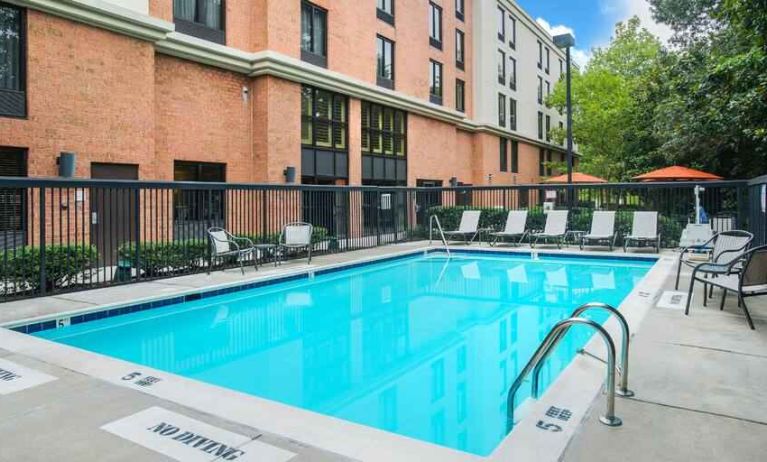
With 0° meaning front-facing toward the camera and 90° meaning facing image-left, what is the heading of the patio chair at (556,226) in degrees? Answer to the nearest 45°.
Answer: approximately 45°

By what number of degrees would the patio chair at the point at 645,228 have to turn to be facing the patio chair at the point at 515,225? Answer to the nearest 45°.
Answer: approximately 90° to its right

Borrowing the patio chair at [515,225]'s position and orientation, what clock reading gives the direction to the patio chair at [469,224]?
the patio chair at [469,224] is roughly at 2 o'clock from the patio chair at [515,225].

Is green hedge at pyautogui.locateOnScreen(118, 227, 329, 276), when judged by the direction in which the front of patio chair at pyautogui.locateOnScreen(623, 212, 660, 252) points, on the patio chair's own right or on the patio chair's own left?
on the patio chair's own right
